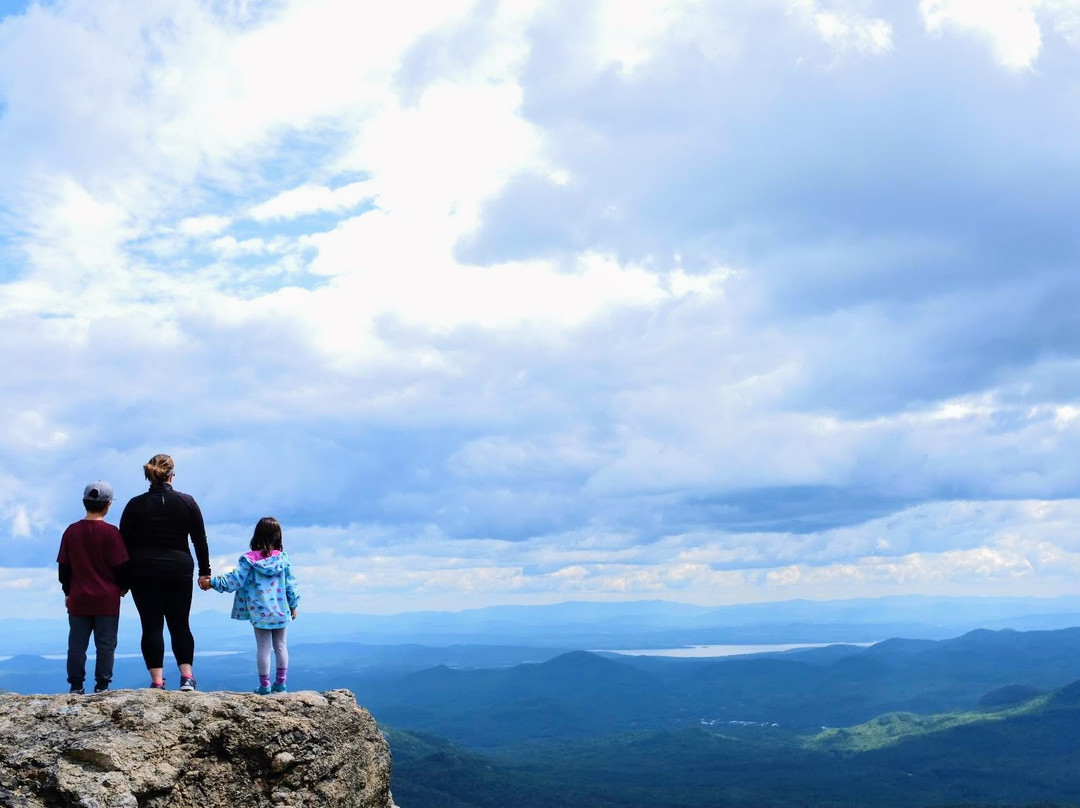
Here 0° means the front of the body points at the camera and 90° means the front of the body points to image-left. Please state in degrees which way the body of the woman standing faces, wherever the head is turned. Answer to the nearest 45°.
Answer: approximately 180°

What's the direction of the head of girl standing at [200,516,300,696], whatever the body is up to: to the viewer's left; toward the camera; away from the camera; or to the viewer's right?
away from the camera

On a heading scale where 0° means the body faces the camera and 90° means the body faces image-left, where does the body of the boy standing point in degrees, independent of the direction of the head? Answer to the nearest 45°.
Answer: approximately 180°

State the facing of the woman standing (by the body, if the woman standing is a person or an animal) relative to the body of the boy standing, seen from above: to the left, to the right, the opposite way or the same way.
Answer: the same way

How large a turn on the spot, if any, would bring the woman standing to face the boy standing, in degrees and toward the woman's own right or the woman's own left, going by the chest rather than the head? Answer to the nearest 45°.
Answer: approximately 90° to the woman's own left

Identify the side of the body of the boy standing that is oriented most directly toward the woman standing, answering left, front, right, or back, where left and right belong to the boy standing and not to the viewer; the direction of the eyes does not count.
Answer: right

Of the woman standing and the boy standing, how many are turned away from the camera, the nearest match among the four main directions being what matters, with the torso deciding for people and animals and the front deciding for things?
2
